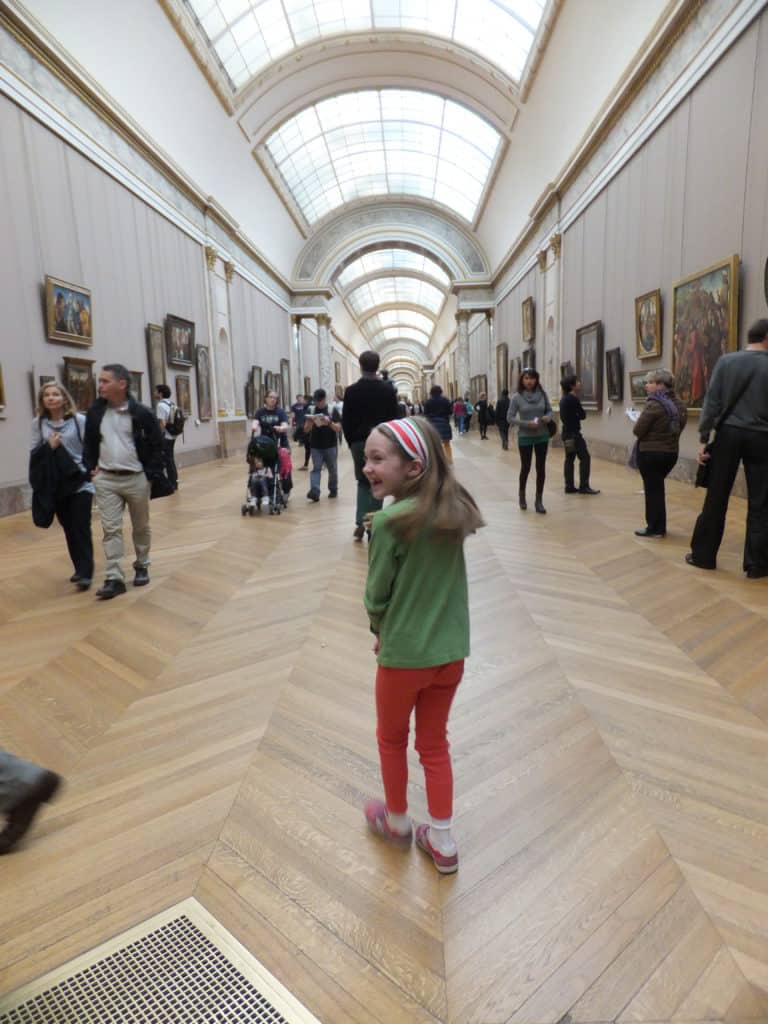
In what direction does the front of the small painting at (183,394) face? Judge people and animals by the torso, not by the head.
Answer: to the viewer's right

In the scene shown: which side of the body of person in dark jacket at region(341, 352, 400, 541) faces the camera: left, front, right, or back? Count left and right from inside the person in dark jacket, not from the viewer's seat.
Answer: back

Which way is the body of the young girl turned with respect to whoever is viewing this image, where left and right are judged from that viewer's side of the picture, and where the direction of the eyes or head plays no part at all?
facing away from the viewer and to the left of the viewer

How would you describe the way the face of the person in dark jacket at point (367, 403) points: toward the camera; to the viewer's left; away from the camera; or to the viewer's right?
away from the camera

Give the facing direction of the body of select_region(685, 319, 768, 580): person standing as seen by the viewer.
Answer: away from the camera

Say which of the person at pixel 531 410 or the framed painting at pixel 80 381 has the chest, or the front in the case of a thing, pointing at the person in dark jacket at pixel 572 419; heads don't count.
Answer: the framed painting

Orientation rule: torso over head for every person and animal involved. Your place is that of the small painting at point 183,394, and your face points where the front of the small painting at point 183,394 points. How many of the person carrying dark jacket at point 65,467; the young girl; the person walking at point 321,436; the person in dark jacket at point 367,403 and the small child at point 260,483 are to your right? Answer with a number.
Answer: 5

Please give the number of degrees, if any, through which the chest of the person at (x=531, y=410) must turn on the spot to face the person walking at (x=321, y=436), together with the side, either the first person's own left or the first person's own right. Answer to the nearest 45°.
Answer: approximately 90° to the first person's own right

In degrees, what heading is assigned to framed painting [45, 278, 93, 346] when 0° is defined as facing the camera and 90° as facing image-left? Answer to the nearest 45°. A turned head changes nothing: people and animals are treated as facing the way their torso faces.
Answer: approximately 315°

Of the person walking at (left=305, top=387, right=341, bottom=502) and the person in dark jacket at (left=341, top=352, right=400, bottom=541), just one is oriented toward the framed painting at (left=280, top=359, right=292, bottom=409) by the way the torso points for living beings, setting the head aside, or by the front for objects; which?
the person in dark jacket
